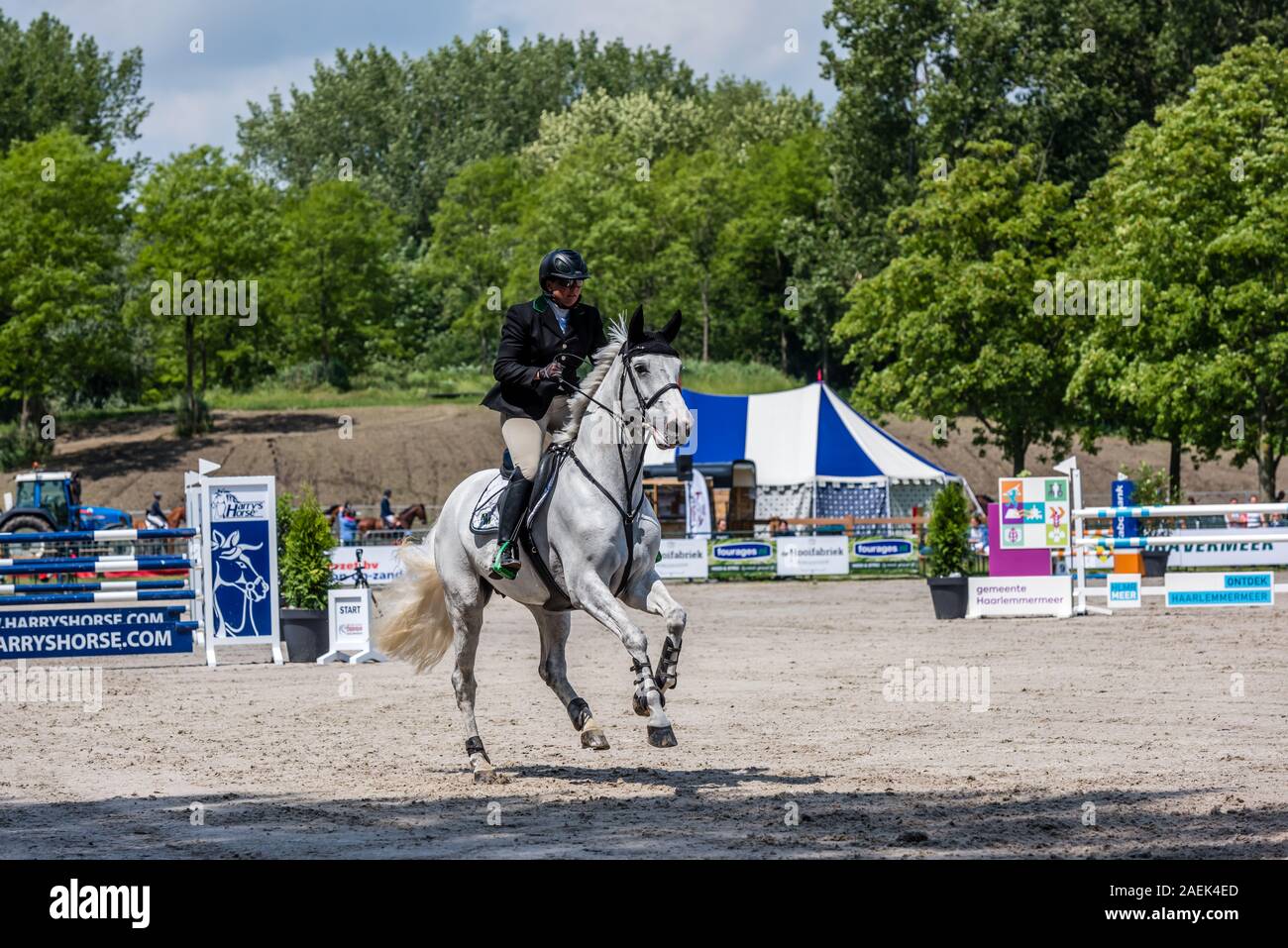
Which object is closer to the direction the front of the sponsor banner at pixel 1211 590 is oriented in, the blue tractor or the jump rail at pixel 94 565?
the jump rail

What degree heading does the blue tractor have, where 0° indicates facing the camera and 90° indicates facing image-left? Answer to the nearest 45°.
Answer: approximately 270°

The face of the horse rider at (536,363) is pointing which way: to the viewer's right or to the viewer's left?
to the viewer's right

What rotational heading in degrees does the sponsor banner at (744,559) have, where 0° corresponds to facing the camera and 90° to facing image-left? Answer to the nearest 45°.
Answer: approximately 0°

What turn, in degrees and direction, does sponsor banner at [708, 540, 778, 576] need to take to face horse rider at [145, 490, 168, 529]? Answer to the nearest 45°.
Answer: approximately 90° to its right

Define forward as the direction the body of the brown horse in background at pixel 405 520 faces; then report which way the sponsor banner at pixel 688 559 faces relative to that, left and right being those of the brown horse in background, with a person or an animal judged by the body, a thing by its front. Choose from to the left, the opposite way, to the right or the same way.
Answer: to the right

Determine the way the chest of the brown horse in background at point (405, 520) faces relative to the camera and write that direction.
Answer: to the viewer's right
